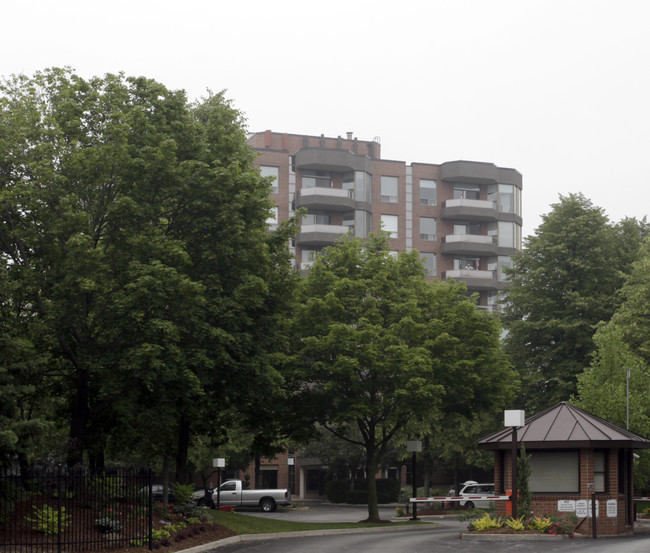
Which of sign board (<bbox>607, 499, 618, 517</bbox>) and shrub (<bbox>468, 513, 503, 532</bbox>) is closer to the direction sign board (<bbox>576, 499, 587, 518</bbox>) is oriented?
the shrub

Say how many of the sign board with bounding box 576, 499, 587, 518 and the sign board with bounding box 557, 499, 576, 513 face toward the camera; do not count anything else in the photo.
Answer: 2

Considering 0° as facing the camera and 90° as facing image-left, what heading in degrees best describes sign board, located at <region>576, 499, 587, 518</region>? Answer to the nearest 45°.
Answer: approximately 0°

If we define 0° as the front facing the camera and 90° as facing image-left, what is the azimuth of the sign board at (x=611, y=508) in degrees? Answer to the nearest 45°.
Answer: approximately 0°

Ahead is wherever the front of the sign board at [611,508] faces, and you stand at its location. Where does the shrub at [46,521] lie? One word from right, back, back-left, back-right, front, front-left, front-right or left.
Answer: front-right

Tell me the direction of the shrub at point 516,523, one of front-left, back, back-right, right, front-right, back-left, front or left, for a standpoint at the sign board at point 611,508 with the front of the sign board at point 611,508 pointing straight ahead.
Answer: front-right

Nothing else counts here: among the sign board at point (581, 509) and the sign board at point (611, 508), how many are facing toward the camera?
2

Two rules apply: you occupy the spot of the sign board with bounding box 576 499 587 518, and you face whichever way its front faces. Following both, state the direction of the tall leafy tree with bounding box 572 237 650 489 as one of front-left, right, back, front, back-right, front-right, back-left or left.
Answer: back

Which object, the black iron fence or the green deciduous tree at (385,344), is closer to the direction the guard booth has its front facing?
the black iron fence
